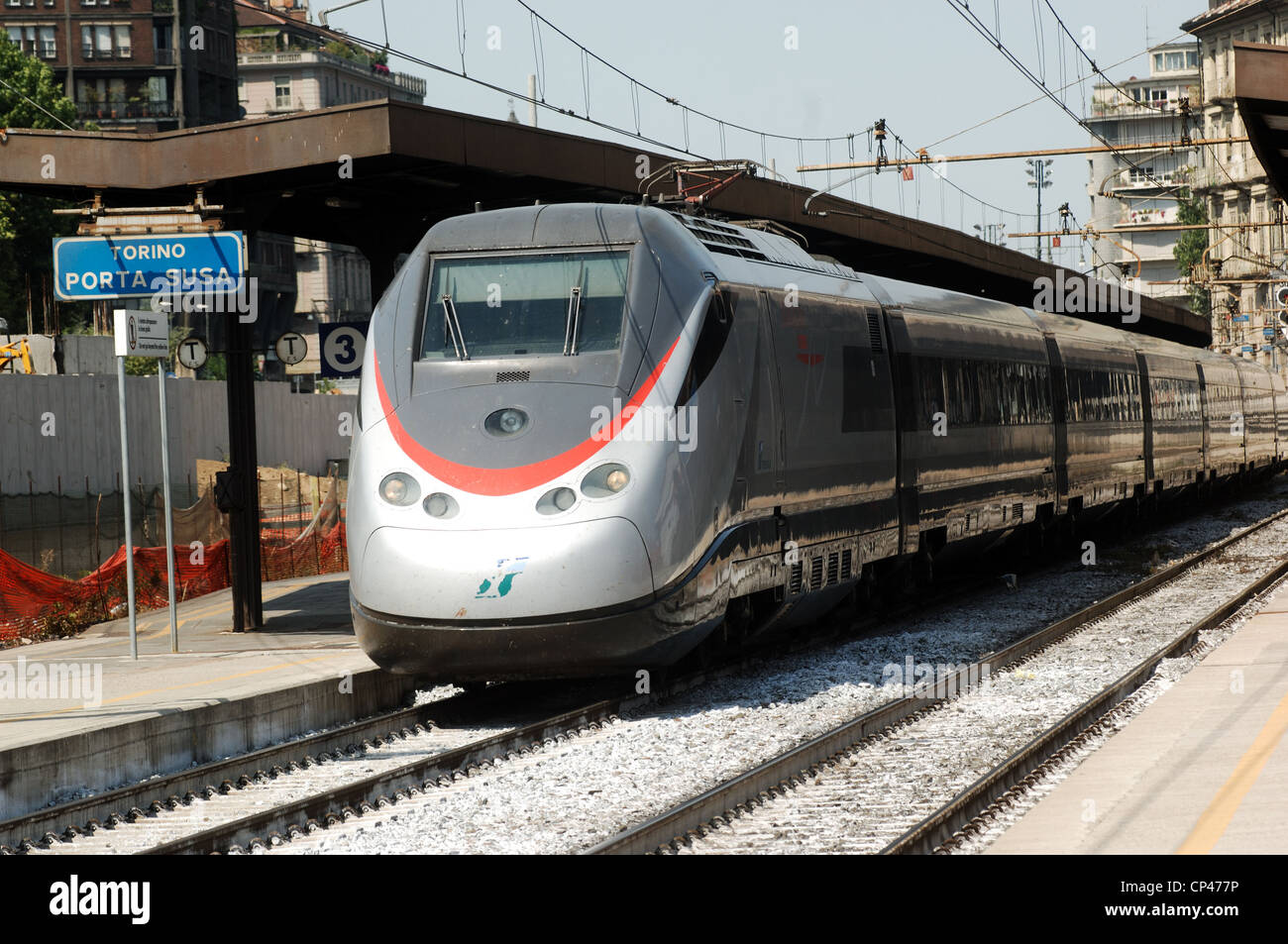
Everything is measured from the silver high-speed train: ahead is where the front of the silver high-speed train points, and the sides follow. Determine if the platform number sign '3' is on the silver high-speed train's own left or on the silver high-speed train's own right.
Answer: on the silver high-speed train's own right

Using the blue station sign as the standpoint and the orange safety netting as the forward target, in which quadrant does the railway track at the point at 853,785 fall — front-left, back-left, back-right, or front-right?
back-right

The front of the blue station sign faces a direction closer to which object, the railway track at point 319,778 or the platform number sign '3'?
the railway track

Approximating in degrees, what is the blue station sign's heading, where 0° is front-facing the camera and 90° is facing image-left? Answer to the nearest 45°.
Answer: approximately 0°

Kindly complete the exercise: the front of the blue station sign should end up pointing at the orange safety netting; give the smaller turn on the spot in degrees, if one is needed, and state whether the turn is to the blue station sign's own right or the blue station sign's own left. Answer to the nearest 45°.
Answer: approximately 180°

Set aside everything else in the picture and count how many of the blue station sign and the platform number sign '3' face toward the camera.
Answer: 2

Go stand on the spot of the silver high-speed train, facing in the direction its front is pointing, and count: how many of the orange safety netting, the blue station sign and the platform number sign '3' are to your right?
3
